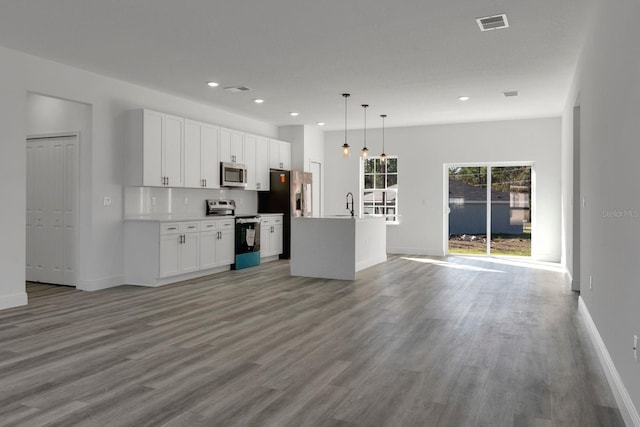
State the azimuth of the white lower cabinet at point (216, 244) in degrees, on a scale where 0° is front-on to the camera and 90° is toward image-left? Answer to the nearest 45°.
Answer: approximately 315°

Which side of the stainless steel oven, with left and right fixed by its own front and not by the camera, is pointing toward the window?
left

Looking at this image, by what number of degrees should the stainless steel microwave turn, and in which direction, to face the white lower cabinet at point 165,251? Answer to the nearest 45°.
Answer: approximately 90° to its right

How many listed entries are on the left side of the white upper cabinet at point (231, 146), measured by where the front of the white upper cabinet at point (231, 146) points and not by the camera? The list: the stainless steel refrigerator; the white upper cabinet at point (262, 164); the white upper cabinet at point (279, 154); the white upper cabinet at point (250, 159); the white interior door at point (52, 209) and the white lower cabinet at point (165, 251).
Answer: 4
